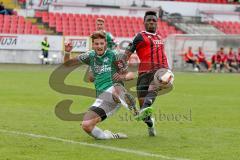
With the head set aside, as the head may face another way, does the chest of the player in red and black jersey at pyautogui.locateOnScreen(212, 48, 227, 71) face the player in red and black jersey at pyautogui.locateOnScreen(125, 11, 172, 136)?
yes

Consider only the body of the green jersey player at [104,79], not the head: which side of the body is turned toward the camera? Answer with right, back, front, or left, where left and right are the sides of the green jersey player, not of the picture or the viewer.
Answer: front

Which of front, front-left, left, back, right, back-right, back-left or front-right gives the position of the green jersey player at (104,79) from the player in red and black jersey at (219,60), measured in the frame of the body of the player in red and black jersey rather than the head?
front

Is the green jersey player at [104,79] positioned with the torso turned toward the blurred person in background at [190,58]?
no

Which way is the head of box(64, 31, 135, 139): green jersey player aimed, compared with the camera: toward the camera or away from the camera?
toward the camera

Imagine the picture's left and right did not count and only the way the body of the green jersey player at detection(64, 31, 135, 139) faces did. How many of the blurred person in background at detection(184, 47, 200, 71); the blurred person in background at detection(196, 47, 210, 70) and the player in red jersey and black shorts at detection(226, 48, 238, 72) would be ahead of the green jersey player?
0

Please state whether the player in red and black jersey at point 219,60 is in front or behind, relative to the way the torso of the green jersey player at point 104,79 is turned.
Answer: behind

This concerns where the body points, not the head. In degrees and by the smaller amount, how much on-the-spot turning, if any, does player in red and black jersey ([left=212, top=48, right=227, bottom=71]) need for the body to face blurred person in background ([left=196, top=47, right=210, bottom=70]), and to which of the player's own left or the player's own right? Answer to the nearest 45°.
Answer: approximately 90° to the player's own right

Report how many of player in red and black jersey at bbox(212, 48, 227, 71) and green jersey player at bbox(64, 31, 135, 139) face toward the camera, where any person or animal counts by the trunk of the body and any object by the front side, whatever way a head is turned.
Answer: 2

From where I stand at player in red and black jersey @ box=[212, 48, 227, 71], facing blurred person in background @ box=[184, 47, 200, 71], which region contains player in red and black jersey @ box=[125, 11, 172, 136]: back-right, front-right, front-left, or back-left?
front-left

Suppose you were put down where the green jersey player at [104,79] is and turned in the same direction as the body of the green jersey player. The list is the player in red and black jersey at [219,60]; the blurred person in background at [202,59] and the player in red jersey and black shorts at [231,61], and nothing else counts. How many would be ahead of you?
0

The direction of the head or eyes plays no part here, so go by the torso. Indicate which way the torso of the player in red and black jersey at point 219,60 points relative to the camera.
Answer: toward the camera

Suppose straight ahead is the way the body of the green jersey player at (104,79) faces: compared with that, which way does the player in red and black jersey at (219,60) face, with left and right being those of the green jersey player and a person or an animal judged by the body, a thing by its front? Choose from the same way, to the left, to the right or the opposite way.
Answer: the same way

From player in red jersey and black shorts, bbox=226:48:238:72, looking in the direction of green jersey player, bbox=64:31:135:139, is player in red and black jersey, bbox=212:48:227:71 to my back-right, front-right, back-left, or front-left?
front-right

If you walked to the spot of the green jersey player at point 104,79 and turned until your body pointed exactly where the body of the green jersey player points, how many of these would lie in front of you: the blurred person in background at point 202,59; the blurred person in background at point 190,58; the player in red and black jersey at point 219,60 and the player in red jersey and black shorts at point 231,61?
0
